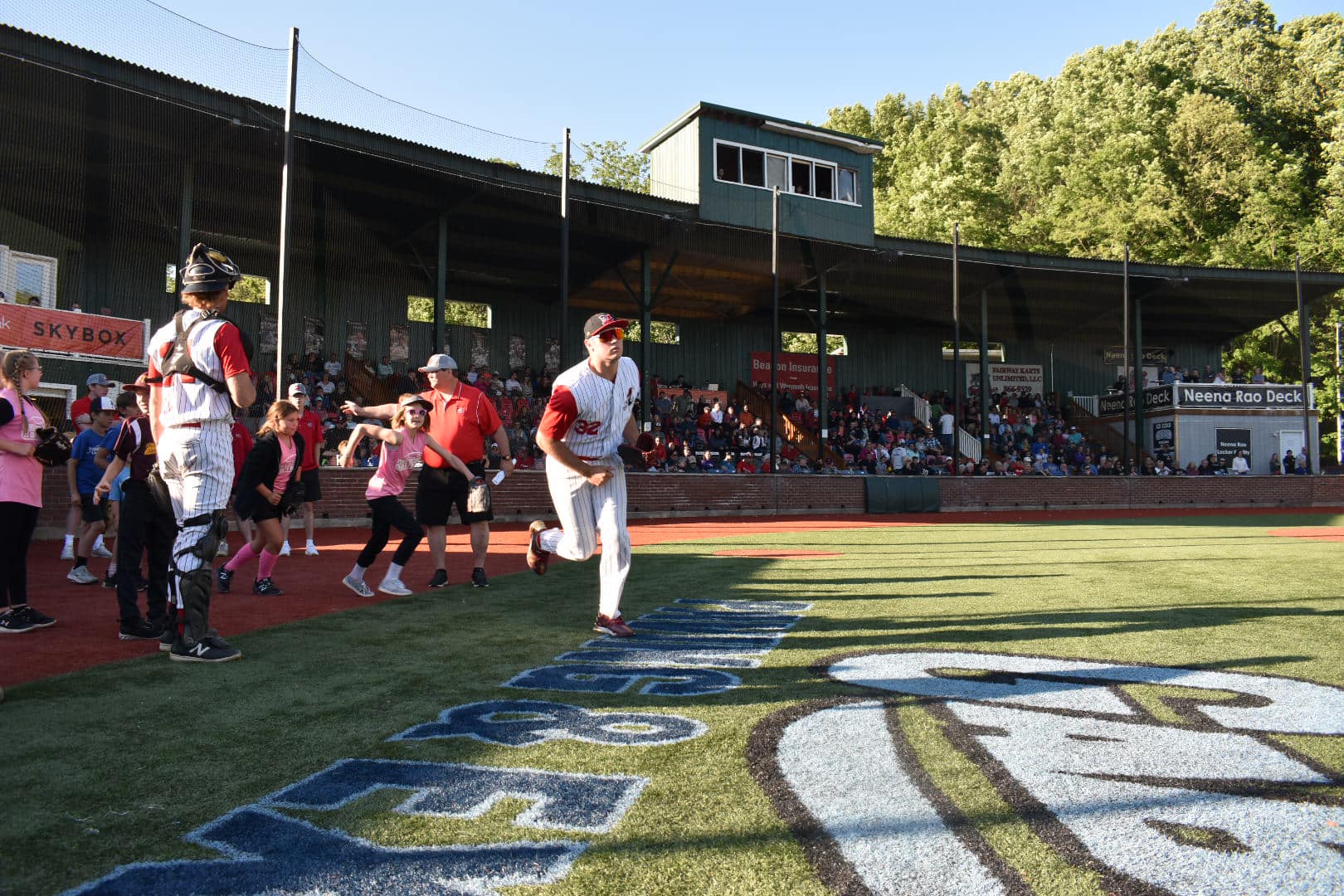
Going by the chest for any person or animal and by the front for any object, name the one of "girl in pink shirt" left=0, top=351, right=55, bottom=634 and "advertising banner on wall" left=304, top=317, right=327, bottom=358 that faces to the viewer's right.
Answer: the girl in pink shirt

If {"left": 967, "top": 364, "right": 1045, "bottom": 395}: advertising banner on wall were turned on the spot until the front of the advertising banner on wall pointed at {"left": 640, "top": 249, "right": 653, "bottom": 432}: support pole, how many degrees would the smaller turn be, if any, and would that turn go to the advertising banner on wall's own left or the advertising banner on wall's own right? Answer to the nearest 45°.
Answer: approximately 45° to the advertising banner on wall's own right

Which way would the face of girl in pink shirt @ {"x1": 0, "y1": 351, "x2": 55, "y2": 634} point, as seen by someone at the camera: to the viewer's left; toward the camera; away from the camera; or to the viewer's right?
to the viewer's right

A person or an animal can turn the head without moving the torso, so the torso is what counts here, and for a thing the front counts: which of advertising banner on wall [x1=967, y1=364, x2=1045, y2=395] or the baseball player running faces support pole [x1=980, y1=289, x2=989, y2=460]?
the advertising banner on wall

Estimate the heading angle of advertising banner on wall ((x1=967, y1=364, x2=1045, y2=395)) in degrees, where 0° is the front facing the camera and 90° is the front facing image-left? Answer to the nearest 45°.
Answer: approximately 0°

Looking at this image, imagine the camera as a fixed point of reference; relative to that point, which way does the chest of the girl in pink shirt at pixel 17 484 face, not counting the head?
to the viewer's right
